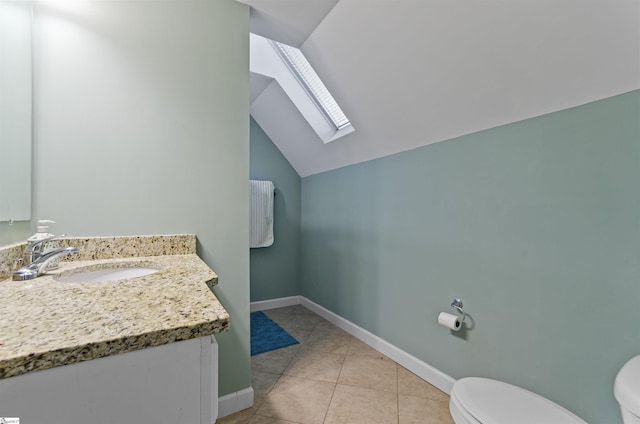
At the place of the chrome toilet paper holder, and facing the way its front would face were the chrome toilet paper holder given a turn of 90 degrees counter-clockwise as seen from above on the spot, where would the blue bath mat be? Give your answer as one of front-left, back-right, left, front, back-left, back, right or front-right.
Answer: back-right

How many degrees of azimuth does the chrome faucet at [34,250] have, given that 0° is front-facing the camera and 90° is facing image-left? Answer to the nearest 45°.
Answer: approximately 270°

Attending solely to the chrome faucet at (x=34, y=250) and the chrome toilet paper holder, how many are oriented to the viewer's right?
1

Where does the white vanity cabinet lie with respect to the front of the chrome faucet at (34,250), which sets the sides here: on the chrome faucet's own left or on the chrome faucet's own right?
on the chrome faucet's own right

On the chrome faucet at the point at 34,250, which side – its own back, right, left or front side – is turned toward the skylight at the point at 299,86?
front

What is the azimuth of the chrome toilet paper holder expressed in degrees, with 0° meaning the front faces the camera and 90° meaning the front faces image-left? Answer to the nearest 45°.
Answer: approximately 45°
